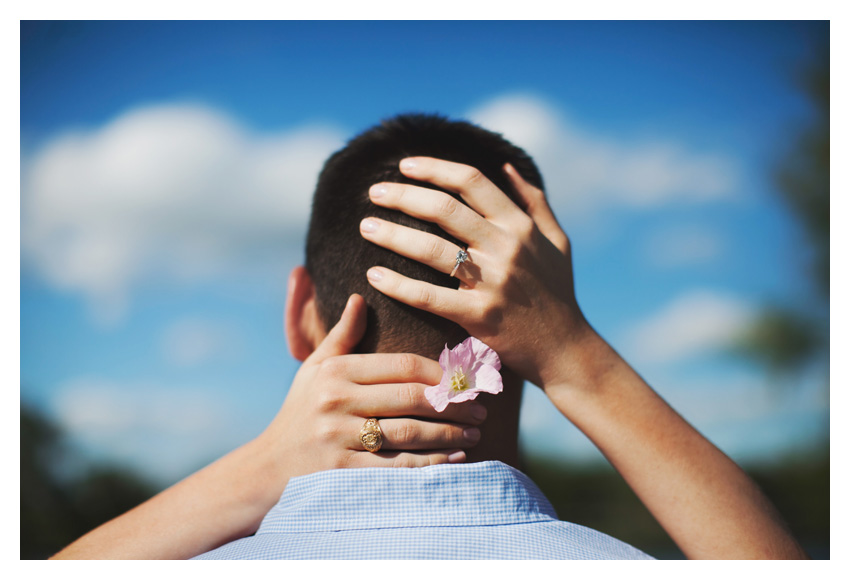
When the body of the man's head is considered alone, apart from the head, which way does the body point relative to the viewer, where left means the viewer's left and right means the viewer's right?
facing away from the viewer

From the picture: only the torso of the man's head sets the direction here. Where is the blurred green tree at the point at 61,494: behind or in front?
in front

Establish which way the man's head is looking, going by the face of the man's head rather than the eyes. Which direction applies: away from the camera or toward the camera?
away from the camera
